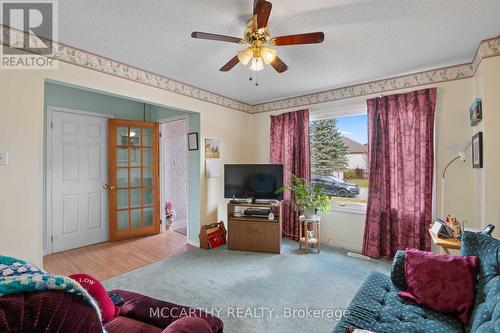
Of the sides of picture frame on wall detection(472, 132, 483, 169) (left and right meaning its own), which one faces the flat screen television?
front

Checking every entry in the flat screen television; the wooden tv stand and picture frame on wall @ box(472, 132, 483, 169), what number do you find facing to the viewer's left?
1

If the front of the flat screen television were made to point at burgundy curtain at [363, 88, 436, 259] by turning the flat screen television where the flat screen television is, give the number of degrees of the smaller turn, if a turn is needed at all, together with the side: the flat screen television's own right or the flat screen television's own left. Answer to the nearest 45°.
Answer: approximately 90° to the flat screen television's own left

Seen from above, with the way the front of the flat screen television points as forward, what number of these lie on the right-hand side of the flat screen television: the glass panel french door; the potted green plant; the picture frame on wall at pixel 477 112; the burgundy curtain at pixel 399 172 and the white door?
2

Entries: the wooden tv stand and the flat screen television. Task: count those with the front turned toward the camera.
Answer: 2

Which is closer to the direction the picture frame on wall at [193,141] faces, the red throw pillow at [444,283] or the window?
the red throw pillow

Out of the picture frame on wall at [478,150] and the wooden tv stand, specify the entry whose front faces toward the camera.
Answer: the wooden tv stand

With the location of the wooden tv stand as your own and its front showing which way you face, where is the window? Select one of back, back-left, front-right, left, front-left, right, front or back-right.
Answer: left

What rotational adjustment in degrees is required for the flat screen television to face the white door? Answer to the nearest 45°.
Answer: approximately 90° to its right

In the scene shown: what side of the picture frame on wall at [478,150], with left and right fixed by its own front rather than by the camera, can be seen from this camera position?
left

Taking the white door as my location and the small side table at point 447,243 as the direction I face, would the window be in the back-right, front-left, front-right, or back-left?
front-left

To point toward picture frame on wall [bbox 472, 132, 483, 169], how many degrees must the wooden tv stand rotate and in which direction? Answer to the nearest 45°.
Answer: approximately 45° to its left

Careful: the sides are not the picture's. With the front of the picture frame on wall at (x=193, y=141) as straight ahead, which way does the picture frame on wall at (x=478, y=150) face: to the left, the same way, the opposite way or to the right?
to the right

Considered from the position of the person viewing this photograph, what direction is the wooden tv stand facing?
facing the viewer

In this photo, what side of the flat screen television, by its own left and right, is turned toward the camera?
front

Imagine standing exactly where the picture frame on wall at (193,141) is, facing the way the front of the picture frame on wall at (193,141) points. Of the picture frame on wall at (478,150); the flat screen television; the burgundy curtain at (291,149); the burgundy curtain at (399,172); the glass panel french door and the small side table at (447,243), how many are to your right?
1
